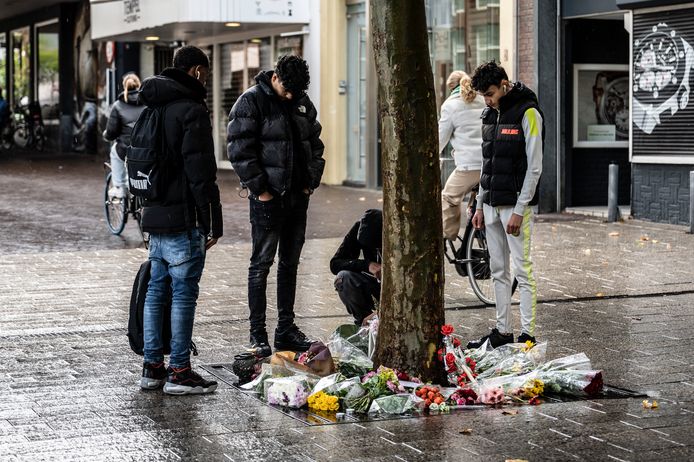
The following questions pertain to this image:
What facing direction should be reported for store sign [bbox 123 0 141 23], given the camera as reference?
facing the viewer

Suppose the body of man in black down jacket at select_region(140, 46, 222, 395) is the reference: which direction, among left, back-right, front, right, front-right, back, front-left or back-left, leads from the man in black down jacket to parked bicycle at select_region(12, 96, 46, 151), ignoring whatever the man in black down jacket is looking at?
front-left

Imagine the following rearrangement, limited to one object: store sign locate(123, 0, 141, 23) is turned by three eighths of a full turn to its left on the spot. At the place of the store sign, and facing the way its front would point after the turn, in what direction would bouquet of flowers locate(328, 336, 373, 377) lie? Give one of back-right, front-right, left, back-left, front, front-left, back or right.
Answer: back-right

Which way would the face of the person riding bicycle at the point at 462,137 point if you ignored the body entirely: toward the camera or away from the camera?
away from the camera

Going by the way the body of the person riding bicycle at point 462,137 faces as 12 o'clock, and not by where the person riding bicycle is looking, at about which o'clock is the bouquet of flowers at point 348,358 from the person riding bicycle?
The bouquet of flowers is roughly at 8 o'clock from the person riding bicycle.

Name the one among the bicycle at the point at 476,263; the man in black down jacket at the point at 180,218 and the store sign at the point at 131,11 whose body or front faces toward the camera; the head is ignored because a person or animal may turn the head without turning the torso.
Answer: the store sign

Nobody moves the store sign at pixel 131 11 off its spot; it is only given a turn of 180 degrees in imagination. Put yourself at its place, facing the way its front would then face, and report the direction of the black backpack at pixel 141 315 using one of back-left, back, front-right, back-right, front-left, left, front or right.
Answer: back

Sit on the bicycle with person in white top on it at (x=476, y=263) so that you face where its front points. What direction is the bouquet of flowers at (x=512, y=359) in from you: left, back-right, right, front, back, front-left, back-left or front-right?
back-left

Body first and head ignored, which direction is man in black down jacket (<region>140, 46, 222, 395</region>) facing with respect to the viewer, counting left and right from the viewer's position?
facing away from the viewer and to the right of the viewer

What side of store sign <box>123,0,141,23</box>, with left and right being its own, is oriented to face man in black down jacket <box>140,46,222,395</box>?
front

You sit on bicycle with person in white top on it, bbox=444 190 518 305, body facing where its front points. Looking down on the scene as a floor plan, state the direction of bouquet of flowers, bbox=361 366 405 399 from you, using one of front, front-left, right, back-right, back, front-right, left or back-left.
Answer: back-left

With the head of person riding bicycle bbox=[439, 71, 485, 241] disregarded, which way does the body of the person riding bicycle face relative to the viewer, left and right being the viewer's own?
facing away from the viewer and to the left of the viewer
